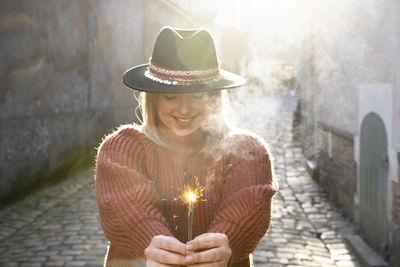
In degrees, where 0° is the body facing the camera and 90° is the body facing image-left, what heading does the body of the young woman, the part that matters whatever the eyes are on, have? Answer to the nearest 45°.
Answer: approximately 0°
